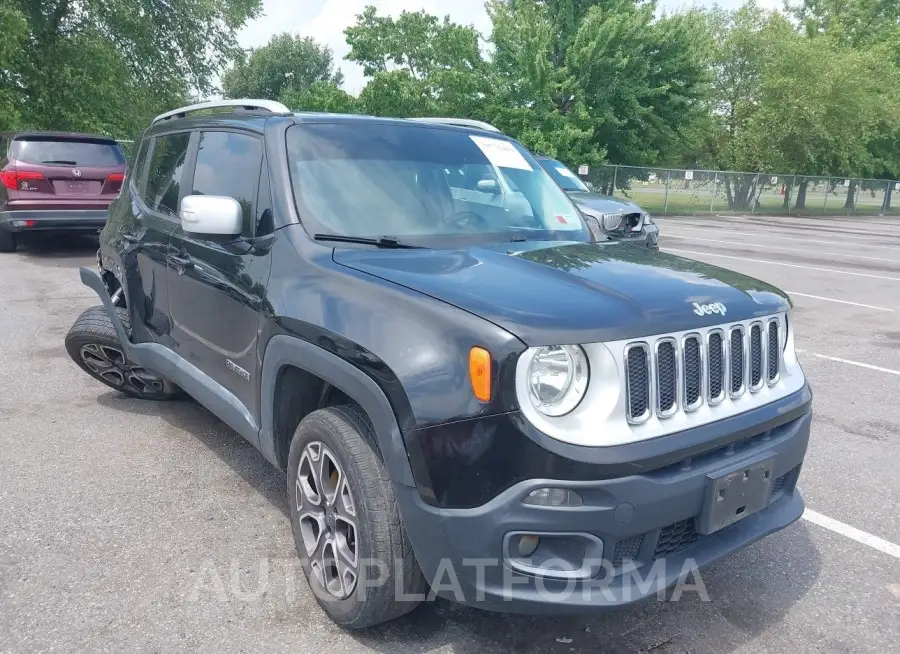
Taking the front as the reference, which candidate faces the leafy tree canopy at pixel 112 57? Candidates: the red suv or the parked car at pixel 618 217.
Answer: the red suv

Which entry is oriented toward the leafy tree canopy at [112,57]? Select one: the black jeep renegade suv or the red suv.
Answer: the red suv

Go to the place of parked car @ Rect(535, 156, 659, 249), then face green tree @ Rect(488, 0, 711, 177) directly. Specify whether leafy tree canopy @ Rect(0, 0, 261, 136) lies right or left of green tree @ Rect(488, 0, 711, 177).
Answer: left

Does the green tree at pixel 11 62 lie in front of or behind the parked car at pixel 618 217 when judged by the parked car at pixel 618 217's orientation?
behind

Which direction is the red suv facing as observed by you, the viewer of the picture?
facing away from the viewer

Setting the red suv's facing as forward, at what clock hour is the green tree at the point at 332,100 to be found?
The green tree is roughly at 1 o'clock from the red suv.

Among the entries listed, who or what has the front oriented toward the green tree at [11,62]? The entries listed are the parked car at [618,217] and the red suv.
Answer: the red suv

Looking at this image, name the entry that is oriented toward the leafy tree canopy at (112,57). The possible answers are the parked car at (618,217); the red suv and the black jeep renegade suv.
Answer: the red suv

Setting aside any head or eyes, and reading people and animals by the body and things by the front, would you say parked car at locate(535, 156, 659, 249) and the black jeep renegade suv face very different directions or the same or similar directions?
same or similar directions

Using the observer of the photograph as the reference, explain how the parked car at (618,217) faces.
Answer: facing the viewer and to the right of the viewer

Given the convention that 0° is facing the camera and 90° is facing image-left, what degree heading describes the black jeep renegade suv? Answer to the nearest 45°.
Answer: approximately 315°

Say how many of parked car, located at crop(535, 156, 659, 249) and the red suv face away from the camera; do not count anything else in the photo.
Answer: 1

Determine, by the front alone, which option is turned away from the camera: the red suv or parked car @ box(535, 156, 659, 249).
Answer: the red suv

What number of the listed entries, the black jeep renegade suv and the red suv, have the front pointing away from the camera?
1

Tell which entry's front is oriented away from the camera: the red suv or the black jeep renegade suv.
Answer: the red suv

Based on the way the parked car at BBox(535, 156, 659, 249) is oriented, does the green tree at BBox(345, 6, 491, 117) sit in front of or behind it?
behind

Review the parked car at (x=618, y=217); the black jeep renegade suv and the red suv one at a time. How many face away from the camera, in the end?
1
